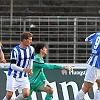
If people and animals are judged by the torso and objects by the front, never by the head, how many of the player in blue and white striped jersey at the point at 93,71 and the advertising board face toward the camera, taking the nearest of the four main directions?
1

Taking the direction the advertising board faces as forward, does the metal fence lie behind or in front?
behind

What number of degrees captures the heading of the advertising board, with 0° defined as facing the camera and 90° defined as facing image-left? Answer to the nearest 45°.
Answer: approximately 0°

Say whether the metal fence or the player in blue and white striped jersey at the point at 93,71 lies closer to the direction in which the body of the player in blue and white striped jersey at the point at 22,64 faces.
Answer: the player in blue and white striped jersey
